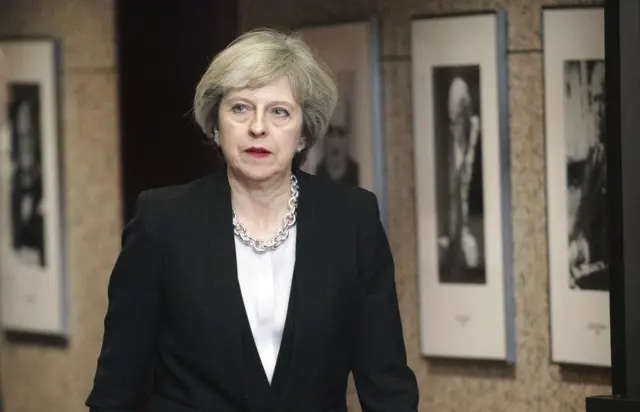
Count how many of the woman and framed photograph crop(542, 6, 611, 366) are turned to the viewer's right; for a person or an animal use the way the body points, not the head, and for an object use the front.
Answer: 0

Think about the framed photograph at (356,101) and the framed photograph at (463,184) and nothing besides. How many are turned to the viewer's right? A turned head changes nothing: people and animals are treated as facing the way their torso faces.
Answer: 0

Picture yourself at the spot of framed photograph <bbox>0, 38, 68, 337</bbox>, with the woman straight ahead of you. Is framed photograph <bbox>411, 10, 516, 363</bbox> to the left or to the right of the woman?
left

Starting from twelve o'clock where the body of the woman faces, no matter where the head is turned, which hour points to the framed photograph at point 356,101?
The framed photograph is roughly at 7 o'clock from the woman.

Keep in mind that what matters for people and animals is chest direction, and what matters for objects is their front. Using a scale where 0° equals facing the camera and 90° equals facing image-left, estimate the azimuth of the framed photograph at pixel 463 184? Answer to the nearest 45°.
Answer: approximately 45°

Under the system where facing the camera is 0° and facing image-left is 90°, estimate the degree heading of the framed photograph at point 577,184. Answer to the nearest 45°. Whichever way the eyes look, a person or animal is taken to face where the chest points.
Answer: approximately 45°

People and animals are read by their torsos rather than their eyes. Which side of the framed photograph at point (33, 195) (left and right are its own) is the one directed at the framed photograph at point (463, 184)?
left

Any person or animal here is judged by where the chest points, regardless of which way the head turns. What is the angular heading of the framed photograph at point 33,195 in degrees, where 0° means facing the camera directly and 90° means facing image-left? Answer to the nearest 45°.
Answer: approximately 45°

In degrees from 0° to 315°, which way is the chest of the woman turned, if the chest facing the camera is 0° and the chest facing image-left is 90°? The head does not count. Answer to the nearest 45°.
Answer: approximately 0°
